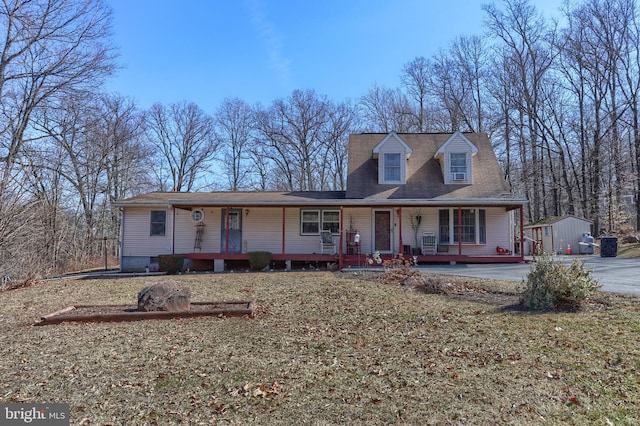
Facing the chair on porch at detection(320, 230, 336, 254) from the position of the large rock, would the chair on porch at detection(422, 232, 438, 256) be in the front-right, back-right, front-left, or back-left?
front-right

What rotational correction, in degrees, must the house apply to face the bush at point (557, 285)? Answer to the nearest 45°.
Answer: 0° — it already faces it

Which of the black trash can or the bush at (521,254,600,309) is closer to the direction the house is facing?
the bush

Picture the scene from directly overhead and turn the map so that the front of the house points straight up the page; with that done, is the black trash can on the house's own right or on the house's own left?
on the house's own left

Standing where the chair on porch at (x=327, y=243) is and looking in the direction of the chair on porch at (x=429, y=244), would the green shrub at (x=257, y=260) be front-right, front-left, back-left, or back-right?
back-right

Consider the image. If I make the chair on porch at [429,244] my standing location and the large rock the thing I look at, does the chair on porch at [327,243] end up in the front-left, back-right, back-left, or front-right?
front-right

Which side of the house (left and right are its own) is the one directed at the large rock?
front

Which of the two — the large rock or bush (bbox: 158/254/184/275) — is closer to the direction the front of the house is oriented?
the large rock

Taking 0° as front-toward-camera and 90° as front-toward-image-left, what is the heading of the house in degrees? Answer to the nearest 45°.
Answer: approximately 0°

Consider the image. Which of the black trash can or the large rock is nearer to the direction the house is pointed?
the large rock

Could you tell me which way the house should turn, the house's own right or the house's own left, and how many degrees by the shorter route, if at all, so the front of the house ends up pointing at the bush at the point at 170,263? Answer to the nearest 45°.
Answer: approximately 90° to the house's own right
